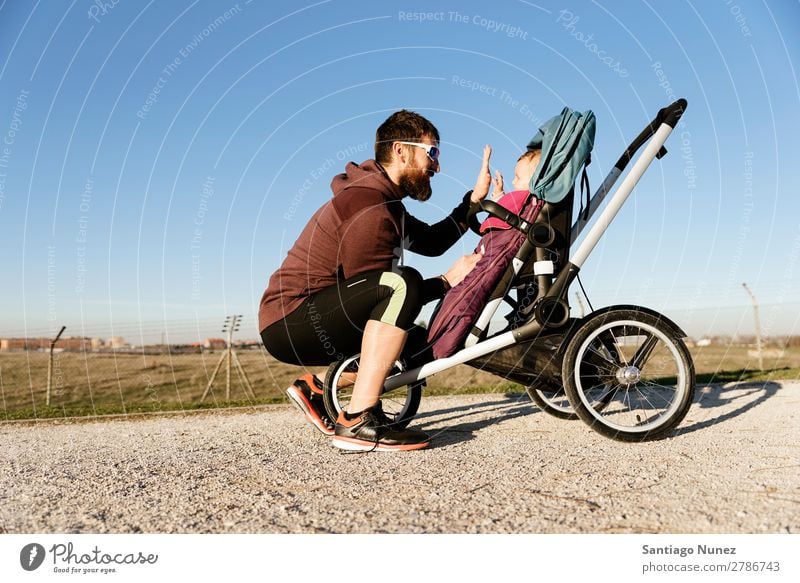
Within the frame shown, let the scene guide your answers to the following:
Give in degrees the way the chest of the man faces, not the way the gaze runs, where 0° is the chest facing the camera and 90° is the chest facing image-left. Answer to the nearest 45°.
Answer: approximately 270°

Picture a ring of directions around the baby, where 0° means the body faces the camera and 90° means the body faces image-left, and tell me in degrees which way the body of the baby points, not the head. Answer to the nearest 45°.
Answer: approximately 90°

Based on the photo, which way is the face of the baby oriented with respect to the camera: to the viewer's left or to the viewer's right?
to the viewer's left

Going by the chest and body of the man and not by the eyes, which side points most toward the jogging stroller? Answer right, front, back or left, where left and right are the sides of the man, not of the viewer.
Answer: front

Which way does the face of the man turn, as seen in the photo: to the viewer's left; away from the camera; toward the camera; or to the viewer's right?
to the viewer's right
